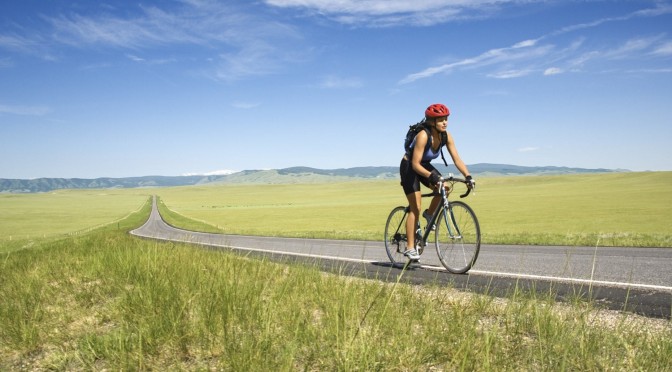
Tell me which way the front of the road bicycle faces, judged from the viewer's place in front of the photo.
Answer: facing the viewer and to the right of the viewer

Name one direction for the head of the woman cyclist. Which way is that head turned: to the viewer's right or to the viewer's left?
to the viewer's right
